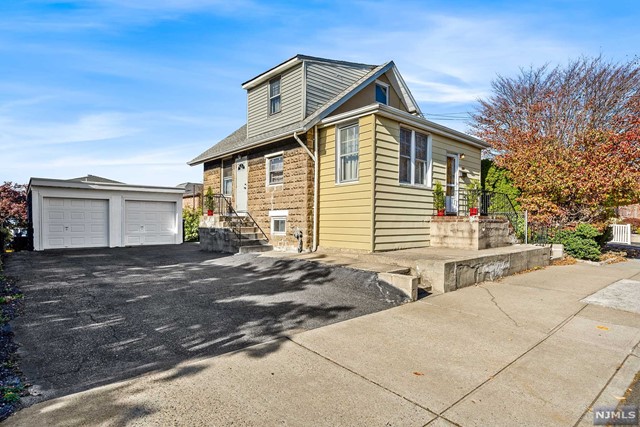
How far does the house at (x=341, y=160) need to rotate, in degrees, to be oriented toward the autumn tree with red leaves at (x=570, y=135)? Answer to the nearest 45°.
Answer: approximately 90° to its left

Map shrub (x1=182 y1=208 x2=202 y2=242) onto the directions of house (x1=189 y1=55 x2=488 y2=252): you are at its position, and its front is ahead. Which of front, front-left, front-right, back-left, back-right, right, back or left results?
back

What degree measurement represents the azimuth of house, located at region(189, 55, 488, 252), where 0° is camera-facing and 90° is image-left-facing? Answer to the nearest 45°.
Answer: approximately 315°

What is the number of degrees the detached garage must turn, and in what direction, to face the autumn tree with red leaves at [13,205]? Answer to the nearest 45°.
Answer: approximately 135° to its right

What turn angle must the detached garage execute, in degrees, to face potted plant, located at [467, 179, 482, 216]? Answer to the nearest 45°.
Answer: approximately 45° to its left

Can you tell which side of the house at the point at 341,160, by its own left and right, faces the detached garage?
back

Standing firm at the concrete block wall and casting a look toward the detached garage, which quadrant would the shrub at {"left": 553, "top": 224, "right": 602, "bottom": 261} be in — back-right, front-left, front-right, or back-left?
back-right

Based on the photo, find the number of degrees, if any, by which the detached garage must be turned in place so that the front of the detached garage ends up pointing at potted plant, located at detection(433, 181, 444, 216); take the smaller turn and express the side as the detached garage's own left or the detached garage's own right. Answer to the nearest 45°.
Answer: approximately 45° to the detached garage's own left

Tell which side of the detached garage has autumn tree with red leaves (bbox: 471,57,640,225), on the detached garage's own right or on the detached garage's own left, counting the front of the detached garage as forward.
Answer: on the detached garage's own left

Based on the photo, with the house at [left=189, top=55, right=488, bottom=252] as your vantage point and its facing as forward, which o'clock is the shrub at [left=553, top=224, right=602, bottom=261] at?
The shrub is roughly at 10 o'clock from the house.

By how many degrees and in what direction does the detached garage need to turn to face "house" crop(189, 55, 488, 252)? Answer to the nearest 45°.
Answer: approximately 45° to its left

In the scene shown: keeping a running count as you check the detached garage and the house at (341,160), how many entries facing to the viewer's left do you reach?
0

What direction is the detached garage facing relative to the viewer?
toward the camera
